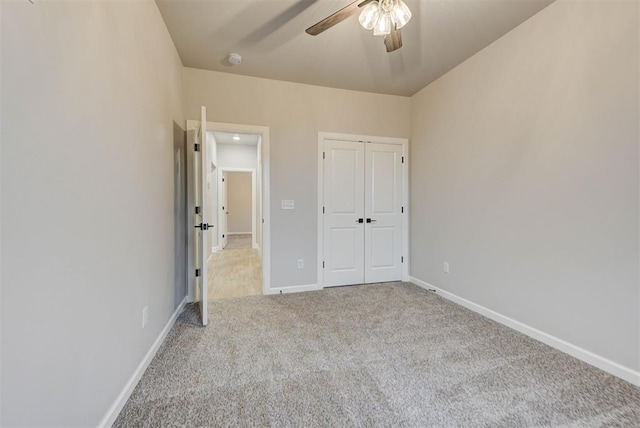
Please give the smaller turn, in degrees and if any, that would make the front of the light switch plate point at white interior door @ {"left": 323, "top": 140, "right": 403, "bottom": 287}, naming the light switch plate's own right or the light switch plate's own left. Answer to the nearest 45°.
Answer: approximately 90° to the light switch plate's own left

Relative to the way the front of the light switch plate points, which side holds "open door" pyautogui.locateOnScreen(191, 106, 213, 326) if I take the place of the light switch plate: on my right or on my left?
on my right

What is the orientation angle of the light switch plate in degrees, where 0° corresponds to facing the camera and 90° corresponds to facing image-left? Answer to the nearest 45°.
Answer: approximately 0°

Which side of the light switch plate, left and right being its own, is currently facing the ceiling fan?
front

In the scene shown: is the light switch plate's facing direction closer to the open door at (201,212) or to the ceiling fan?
the ceiling fan

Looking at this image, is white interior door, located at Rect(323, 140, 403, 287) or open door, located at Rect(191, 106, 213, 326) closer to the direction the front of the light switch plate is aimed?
the open door

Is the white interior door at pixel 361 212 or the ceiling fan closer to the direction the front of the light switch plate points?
the ceiling fan

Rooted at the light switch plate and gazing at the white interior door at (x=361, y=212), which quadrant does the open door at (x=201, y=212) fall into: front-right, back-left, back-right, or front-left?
back-right
